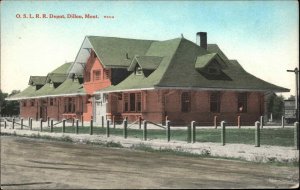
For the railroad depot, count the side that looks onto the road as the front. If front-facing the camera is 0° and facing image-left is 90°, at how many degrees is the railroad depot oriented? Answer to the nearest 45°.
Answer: approximately 45°
